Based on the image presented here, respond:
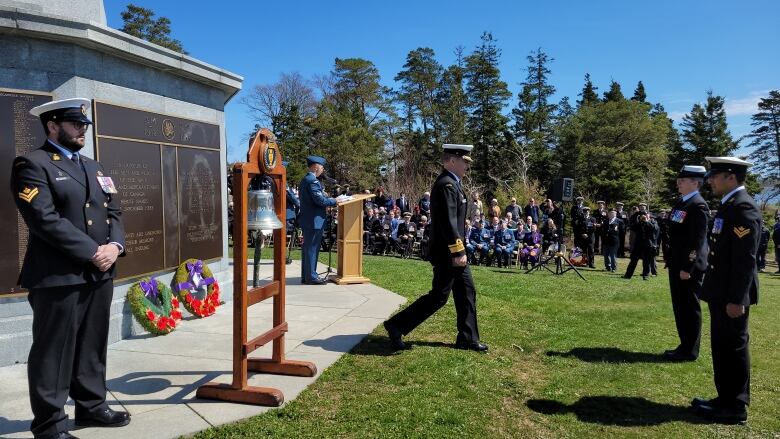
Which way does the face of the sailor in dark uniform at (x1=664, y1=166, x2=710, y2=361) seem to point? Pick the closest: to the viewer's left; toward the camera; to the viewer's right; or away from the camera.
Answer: to the viewer's left

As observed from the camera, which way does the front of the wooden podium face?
facing to the right of the viewer

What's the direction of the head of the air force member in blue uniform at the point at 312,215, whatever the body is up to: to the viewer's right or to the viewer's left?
to the viewer's right

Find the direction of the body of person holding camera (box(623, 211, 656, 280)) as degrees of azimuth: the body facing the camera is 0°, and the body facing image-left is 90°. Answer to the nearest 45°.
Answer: approximately 0°

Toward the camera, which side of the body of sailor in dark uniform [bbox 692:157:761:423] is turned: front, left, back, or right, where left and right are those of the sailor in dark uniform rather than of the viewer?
left

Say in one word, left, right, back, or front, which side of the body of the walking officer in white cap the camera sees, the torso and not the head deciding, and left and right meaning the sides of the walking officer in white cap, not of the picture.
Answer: right
